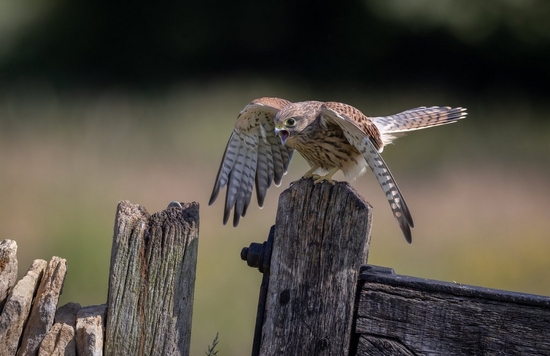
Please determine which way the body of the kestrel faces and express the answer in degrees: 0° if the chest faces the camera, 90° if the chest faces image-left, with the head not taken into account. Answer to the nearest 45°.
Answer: approximately 45°
